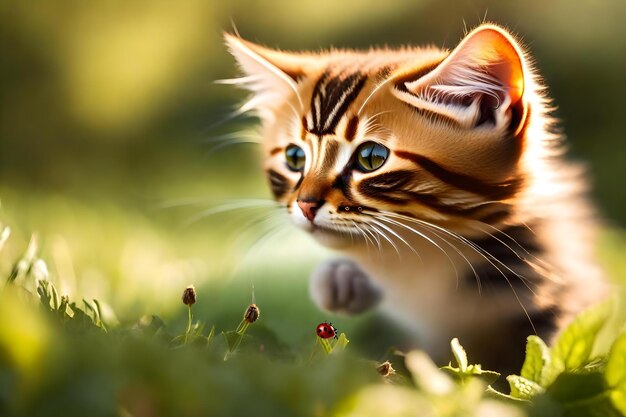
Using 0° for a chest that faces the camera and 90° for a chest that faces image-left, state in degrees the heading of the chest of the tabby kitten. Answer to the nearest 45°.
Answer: approximately 45°
